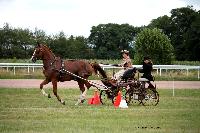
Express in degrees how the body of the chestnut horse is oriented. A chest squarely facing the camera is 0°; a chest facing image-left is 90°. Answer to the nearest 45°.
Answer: approximately 90°

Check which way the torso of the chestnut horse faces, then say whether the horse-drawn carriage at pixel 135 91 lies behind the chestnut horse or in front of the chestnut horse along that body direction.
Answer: behind
